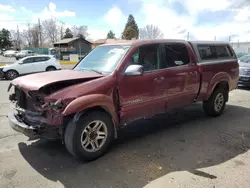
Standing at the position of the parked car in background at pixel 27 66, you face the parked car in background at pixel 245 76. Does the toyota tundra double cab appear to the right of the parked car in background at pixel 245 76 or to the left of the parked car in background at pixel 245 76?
right

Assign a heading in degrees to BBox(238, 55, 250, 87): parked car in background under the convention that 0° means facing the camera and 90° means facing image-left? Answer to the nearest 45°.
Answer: approximately 45°

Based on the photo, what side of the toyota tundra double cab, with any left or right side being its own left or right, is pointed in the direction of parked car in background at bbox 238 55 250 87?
back

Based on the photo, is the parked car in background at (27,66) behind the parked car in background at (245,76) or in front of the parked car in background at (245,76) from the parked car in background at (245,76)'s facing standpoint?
in front

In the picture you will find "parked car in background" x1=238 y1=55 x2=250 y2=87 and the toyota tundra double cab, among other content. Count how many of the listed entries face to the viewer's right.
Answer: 0

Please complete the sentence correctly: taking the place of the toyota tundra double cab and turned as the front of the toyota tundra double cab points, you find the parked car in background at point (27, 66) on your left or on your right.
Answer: on your right

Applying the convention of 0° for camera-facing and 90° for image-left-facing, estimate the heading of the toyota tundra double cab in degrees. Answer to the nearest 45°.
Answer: approximately 45°
